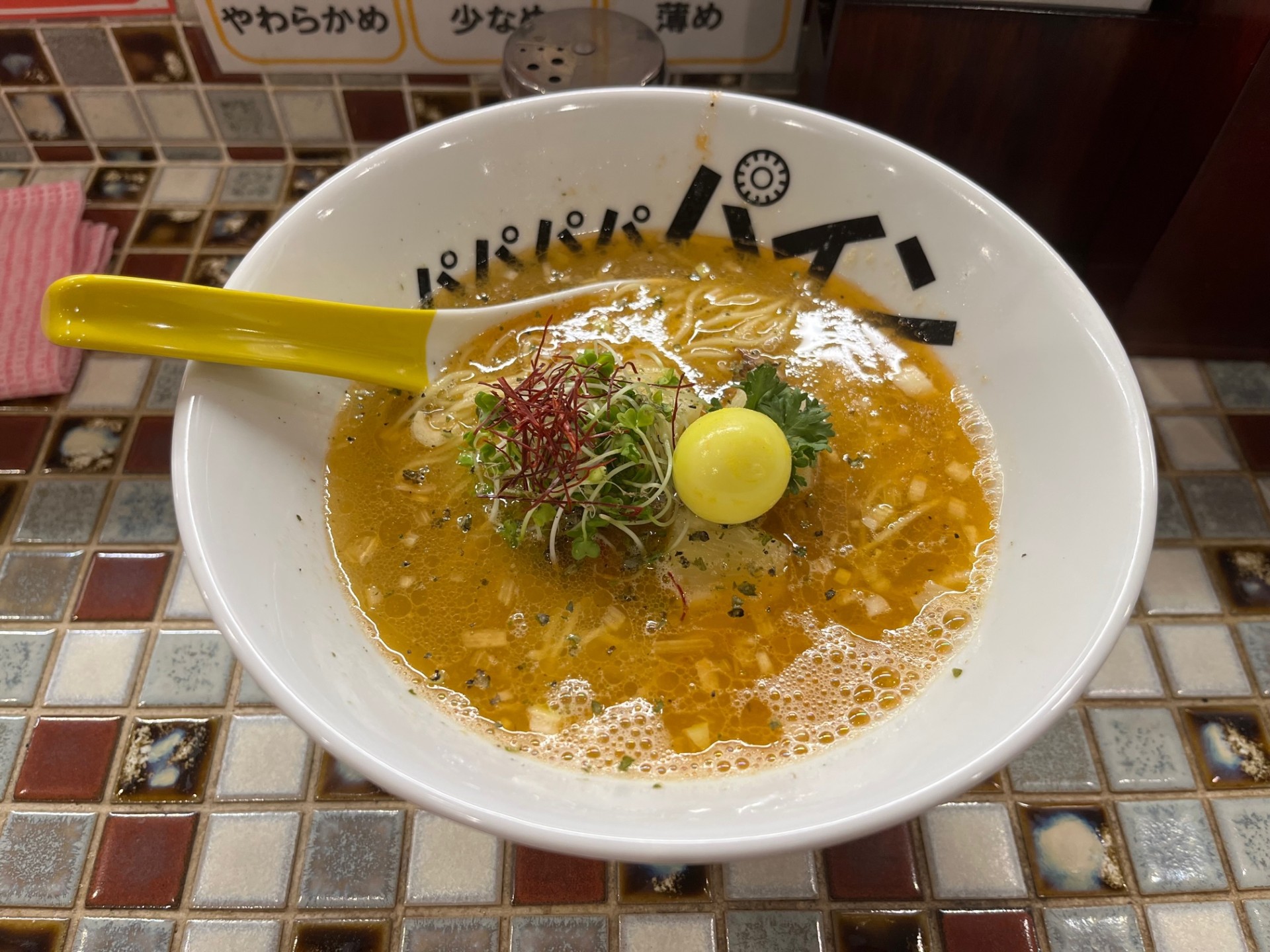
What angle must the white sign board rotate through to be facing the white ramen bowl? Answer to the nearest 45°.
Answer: approximately 45° to its left

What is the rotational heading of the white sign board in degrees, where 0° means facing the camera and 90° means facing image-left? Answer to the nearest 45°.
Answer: approximately 0°

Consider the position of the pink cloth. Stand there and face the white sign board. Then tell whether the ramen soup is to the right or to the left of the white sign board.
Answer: right

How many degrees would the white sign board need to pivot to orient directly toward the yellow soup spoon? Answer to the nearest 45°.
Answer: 0° — it already faces it

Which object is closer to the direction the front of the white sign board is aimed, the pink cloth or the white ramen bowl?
the white ramen bowl

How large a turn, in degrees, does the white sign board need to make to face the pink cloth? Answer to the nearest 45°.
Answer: approximately 90° to its right

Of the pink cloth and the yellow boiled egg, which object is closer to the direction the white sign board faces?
the yellow boiled egg
